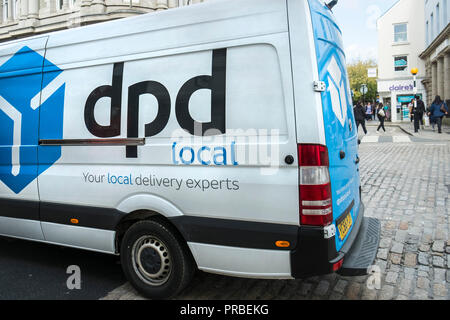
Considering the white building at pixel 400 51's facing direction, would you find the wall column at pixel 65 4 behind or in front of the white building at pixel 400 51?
in front

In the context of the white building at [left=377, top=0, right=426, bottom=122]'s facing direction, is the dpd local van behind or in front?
in front

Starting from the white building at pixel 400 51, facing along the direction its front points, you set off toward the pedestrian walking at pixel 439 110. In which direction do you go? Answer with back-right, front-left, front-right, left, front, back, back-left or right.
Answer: front

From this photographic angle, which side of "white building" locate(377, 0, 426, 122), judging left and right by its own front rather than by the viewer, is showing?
front

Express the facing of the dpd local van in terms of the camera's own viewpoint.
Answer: facing away from the viewer and to the left of the viewer

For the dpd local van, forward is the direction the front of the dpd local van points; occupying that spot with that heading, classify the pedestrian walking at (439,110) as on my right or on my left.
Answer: on my right

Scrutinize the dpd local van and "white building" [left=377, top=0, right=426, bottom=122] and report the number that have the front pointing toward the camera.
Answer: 1
